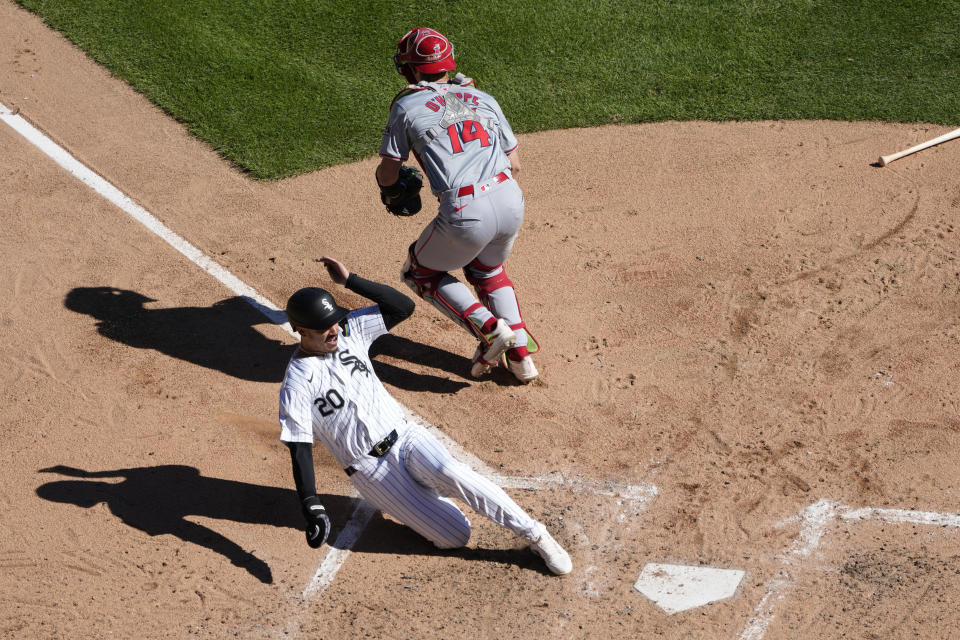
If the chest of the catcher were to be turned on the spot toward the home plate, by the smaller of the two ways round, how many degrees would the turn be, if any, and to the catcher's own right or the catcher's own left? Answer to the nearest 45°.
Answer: approximately 180°

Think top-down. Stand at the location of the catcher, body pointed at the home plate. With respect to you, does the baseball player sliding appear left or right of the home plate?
right

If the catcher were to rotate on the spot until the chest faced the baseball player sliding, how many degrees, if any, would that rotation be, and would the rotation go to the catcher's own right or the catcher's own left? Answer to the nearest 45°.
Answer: approximately 135° to the catcher's own left

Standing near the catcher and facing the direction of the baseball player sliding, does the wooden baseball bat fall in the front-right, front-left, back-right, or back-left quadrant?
back-left

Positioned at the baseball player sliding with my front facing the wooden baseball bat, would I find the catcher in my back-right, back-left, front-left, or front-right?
front-left

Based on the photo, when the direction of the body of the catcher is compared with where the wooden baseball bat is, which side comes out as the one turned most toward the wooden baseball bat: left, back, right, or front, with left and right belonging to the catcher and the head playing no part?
right

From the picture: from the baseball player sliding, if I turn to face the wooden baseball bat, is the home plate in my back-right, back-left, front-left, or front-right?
front-right

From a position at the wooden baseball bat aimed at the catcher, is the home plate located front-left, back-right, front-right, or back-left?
front-left

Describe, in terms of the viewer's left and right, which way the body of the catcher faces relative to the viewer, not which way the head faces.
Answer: facing away from the viewer and to the left of the viewer
